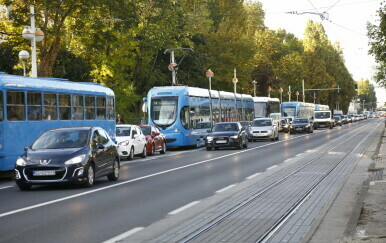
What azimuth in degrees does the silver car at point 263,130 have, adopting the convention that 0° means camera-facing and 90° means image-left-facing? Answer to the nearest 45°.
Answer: approximately 45°

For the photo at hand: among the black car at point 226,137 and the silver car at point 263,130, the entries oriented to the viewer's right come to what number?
0

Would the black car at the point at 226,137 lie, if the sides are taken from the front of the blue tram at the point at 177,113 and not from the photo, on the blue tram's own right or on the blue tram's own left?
on the blue tram's own left

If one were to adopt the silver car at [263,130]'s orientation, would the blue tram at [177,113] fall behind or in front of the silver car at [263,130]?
in front

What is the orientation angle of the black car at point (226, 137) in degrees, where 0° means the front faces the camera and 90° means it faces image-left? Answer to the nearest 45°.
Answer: approximately 45°

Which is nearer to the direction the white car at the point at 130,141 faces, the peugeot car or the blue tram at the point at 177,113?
the peugeot car

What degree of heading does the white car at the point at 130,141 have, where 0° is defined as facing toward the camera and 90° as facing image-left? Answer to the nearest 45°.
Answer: approximately 45°
